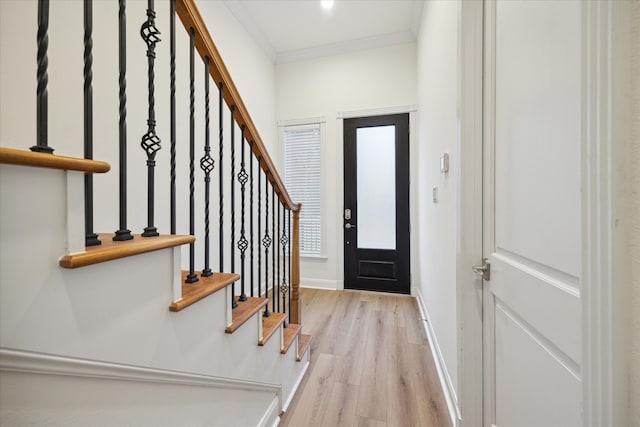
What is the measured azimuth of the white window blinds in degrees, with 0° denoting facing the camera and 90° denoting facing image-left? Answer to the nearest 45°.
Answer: approximately 0°

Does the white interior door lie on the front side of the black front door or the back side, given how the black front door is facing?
on the front side

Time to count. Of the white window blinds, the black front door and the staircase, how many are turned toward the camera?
2

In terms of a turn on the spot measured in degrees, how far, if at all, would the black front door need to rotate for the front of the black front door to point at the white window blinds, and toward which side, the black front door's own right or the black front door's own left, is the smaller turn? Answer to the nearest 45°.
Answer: approximately 90° to the black front door's own right

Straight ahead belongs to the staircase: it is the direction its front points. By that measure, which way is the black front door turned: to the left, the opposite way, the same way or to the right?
the opposite way

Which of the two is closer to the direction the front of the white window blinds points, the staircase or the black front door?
the staircase

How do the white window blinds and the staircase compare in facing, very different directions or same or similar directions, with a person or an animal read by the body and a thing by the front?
very different directions

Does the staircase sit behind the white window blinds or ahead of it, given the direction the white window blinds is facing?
ahead

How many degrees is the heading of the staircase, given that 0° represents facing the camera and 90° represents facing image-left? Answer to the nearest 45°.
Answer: approximately 225°

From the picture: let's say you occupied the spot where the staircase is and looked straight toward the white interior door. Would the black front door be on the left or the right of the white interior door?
left

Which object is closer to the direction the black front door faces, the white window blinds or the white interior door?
the white interior door

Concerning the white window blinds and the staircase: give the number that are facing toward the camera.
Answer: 1
